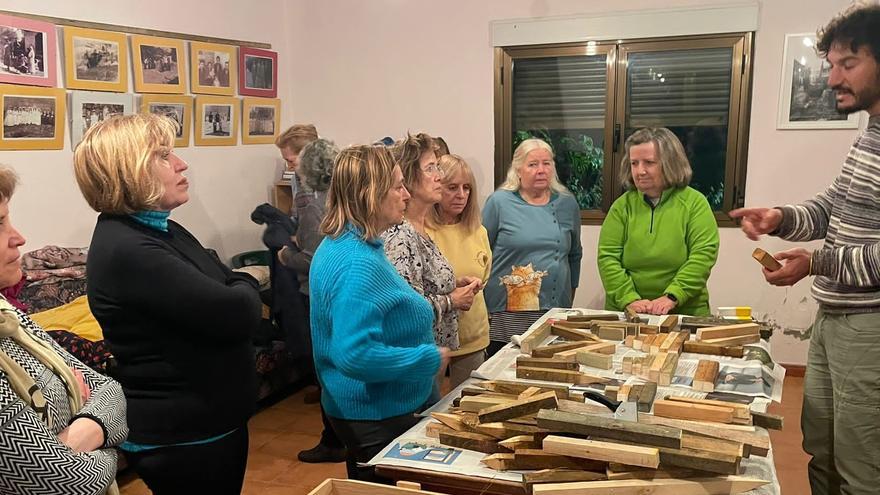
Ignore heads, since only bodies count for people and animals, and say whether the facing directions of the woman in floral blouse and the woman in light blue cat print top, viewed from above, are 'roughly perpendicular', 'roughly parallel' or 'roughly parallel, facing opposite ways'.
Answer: roughly perpendicular

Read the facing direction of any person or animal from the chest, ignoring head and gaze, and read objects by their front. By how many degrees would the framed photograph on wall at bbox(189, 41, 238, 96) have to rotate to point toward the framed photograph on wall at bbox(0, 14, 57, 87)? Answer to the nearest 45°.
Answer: approximately 90° to its right

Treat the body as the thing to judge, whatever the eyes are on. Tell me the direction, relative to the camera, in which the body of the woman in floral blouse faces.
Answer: to the viewer's right

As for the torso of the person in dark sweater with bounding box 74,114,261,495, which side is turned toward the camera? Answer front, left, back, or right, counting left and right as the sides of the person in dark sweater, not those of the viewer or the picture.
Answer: right

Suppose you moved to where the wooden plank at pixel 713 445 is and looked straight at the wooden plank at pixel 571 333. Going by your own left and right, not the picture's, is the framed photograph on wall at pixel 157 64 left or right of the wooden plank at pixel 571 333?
left

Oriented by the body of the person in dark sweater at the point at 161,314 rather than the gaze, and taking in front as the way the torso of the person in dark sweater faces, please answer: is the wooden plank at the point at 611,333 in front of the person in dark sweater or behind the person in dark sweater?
in front

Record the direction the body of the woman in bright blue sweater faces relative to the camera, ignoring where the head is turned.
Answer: to the viewer's right

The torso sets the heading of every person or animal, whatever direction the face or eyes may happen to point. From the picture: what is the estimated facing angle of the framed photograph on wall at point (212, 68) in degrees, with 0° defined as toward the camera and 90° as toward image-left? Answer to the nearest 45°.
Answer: approximately 315°

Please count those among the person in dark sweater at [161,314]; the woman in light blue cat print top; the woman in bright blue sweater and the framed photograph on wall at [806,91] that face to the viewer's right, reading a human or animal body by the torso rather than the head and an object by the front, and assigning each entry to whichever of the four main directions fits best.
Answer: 2

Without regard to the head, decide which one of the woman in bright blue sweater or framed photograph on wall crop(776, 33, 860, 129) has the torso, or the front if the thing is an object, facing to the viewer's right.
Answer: the woman in bright blue sweater

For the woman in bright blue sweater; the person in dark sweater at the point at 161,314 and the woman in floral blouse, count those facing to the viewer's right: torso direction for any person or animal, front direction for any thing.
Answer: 3

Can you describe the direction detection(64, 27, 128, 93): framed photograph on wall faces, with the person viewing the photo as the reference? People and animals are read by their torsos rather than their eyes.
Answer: facing the viewer and to the right of the viewer

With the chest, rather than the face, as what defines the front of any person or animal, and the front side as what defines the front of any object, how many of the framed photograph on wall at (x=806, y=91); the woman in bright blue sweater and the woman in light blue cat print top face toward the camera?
2

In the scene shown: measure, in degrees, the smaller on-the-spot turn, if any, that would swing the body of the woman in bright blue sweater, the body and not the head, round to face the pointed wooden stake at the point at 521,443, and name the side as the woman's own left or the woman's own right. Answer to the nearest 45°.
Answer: approximately 45° to the woman's own right

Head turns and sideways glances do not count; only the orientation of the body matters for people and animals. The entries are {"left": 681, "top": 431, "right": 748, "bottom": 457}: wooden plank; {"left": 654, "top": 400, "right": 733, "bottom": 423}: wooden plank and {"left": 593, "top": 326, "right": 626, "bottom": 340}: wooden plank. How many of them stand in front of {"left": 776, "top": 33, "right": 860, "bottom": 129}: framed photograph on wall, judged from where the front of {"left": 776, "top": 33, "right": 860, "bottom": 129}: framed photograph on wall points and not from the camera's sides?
3

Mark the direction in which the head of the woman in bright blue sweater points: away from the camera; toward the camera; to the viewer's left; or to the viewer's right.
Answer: to the viewer's right

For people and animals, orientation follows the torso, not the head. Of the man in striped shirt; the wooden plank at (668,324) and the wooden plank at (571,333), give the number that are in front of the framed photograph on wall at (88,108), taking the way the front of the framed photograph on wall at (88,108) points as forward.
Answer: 3

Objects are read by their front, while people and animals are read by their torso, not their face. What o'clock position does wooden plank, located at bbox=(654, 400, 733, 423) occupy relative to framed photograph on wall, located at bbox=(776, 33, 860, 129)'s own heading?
The wooden plank is roughly at 12 o'clock from the framed photograph on wall.
